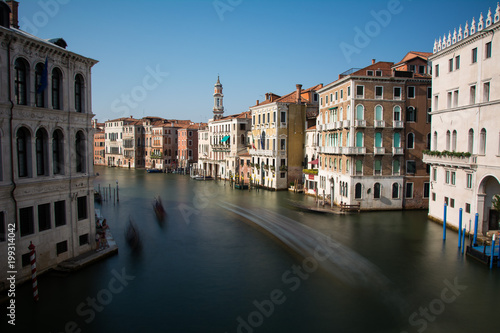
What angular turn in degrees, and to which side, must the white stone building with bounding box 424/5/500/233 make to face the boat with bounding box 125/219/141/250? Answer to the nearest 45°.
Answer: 0° — it already faces it

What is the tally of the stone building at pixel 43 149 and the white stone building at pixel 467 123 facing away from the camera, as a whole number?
0

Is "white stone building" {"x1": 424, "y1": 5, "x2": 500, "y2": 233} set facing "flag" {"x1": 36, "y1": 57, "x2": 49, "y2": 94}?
yes

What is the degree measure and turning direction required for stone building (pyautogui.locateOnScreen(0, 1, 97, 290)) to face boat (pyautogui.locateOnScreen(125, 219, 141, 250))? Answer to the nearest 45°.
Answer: approximately 90° to its left

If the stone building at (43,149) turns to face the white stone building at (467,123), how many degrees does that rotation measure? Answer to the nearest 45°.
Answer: approximately 45° to its left

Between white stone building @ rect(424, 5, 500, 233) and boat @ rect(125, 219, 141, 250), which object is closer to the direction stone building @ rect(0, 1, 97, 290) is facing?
the white stone building

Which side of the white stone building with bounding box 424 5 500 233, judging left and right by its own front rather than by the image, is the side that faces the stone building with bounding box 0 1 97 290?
front

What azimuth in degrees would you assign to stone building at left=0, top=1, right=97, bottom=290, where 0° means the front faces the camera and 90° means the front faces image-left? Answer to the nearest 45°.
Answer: approximately 315°

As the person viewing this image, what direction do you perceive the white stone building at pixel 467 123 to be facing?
facing the viewer and to the left of the viewer
